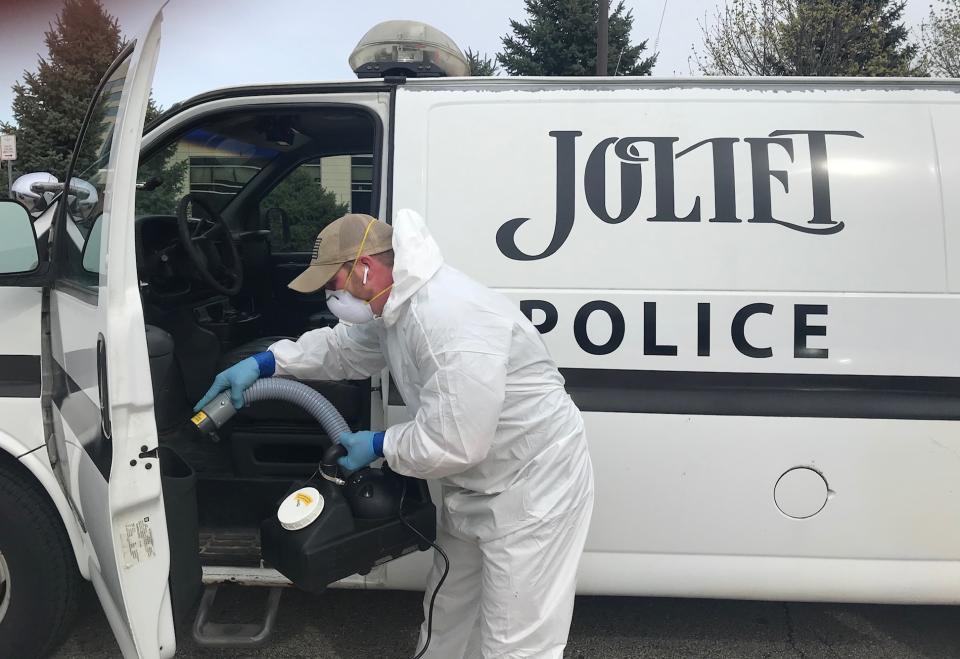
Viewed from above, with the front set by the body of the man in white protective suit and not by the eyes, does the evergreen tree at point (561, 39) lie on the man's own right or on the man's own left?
on the man's own right

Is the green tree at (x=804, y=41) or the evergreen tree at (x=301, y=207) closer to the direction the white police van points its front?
the evergreen tree

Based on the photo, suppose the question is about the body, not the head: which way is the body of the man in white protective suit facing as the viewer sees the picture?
to the viewer's left

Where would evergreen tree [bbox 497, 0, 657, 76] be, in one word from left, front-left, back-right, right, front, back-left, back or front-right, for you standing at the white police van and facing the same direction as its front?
right

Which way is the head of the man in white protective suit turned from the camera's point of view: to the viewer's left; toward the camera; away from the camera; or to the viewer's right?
to the viewer's left

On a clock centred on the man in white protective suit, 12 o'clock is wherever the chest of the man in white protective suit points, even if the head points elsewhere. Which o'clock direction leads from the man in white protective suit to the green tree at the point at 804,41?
The green tree is roughly at 4 o'clock from the man in white protective suit.

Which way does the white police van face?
to the viewer's left

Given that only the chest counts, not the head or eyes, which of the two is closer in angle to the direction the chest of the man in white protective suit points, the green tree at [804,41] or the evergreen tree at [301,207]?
the evergreen tree

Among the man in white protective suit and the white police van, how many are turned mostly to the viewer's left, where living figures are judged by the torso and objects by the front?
2

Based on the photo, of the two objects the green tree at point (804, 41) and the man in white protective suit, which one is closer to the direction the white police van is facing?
the man in white protective suit
